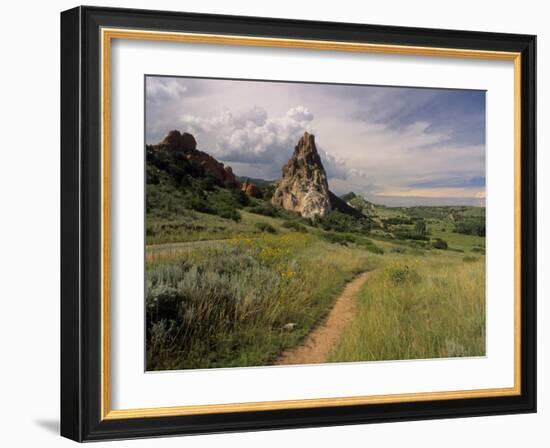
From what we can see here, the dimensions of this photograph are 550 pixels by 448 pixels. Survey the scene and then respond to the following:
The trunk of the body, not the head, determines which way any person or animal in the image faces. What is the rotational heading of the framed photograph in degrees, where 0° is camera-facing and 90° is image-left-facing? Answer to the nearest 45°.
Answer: approximately 315°
